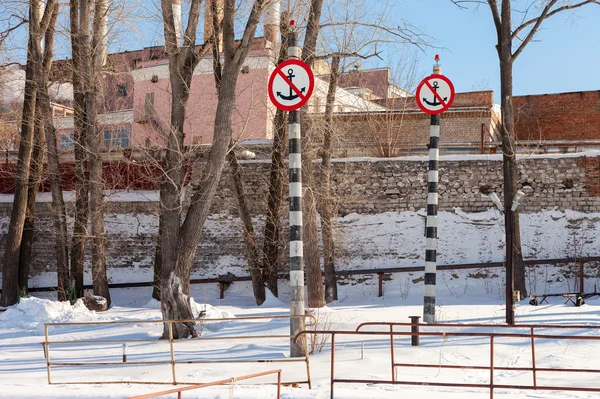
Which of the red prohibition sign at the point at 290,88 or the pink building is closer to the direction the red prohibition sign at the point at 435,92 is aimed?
the red prohibition sign

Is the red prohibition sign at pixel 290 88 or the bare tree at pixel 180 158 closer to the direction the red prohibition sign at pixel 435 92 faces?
the red prohibition sign

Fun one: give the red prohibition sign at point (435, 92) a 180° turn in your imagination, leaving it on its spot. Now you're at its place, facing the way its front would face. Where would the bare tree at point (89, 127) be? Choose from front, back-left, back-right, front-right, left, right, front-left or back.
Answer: front-left

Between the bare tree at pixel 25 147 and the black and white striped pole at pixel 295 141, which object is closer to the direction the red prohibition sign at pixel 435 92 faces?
the black and white striped pole

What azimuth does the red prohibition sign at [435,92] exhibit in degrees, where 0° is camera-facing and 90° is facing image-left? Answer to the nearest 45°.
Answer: approximately 0°

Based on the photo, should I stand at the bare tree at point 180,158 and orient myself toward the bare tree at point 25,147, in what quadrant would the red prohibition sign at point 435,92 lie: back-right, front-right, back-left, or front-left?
back-right

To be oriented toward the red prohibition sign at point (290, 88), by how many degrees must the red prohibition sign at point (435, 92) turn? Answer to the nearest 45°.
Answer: approximately 45° to its right

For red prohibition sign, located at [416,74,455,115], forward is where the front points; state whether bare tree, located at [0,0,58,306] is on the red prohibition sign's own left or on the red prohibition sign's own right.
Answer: on the red prohibition sign's own right

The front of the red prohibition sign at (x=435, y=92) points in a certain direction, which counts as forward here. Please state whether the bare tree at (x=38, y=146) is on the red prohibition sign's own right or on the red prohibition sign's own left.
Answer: on the red prohibition sign's own right

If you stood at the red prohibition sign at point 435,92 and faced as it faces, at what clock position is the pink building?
The pink building is roughly at 5 o'clock from the red prohibition sign.
